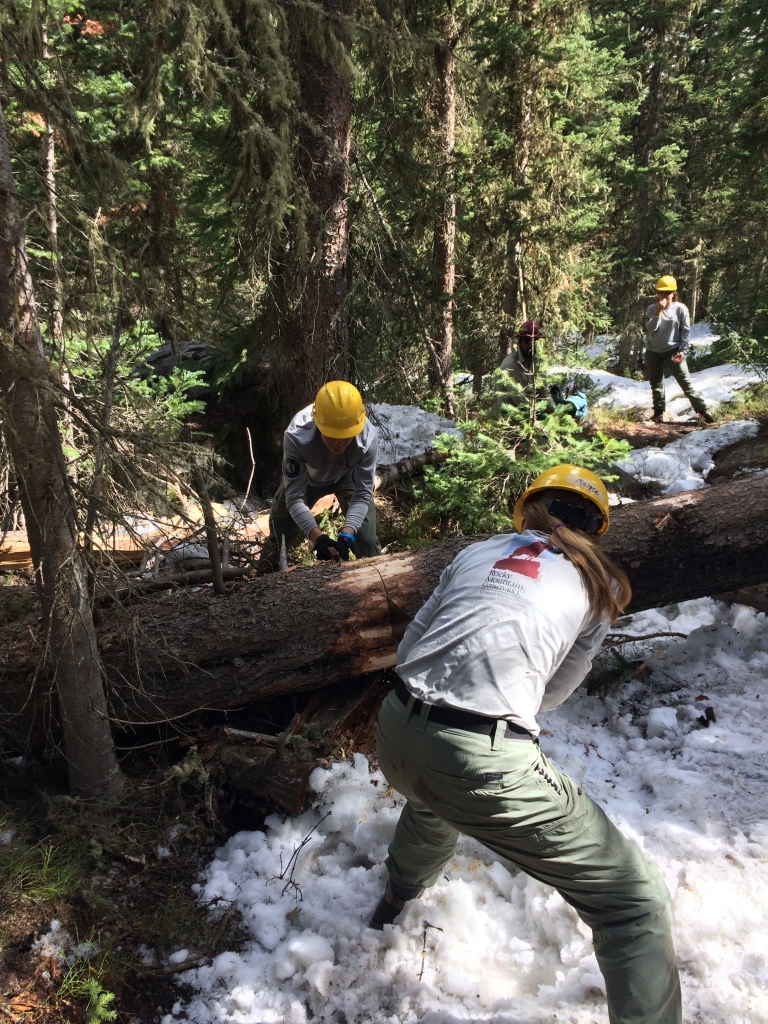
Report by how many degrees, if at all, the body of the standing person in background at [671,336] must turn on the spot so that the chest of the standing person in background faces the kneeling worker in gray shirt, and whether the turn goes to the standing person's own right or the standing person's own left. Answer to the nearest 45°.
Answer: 0° — they already face them

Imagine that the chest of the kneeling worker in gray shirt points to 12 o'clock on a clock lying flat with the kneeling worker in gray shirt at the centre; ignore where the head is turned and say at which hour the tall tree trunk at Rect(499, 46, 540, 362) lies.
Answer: The tall tree trunk is roughly at 7 o'clock from the kneeling worker in gray shirt.

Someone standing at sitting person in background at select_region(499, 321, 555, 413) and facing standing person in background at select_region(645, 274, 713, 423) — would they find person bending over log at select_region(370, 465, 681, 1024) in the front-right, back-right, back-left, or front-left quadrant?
back-right

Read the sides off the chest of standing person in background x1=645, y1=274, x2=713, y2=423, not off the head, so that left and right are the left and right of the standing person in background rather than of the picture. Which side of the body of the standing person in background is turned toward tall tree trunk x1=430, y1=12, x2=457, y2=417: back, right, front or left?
right

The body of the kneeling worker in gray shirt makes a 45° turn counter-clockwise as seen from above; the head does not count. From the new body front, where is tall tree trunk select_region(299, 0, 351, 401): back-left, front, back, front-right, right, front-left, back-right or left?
back-left

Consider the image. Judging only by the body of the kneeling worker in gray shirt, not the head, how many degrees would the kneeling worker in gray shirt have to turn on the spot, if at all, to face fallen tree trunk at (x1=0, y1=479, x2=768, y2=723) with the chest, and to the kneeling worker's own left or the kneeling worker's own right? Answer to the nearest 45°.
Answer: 0° — they already face it

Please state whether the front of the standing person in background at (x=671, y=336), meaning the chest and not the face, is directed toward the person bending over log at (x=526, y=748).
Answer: yes

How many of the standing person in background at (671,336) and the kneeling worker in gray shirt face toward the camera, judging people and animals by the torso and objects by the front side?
2

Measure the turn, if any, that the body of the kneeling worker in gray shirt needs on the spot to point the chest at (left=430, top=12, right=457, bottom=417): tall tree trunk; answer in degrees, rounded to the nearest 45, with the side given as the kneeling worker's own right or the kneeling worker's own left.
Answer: approximately 180°

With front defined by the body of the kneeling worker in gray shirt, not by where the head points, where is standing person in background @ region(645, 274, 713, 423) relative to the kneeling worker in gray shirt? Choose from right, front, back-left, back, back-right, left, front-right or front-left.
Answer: back-left

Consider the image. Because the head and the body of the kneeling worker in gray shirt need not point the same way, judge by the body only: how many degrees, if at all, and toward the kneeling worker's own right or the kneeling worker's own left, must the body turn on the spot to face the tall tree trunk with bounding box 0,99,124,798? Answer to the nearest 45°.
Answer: approximately 45° to the kneeling worker's own right
